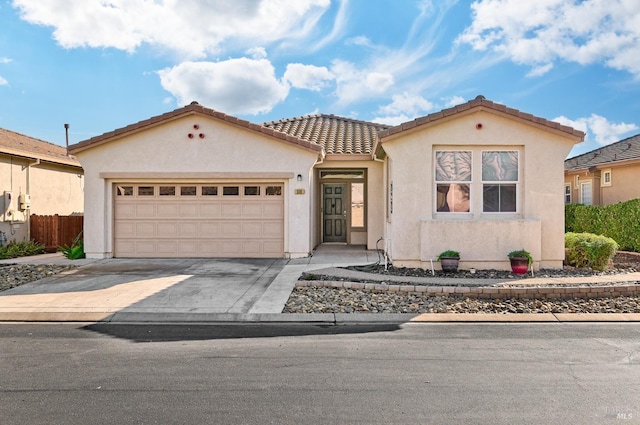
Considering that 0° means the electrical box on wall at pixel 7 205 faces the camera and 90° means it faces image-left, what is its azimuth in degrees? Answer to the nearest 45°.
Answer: approximately 315°

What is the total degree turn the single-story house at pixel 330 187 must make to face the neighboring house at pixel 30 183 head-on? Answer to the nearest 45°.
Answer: approximately 90° to its right

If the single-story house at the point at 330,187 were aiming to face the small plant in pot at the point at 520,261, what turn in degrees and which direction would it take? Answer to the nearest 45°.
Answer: approximately 45° to its left

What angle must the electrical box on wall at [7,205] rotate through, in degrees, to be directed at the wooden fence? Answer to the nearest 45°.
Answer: approximately 45° to its left

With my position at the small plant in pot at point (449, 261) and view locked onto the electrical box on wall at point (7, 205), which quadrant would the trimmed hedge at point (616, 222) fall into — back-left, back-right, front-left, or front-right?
back-right

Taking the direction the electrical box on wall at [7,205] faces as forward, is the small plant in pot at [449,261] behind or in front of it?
in front

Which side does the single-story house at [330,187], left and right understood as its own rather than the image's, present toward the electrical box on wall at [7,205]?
right
